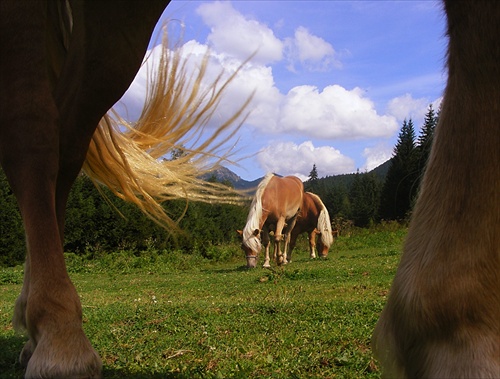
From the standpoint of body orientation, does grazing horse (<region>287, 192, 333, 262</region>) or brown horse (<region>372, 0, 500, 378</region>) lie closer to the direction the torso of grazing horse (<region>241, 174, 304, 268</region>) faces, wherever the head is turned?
the brown horse

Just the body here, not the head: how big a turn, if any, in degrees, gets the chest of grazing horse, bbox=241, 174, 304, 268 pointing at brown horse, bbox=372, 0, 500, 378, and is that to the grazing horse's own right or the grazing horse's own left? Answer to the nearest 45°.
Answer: approximately 45° to the grazing horse's own left

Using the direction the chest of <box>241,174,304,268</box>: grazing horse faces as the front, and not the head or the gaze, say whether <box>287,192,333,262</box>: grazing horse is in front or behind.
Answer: behind

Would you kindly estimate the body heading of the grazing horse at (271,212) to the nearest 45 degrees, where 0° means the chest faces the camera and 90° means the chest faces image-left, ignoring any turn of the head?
approximately 45°

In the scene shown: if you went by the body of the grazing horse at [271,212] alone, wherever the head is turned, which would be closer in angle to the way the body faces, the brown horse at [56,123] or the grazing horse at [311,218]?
the brown horse
